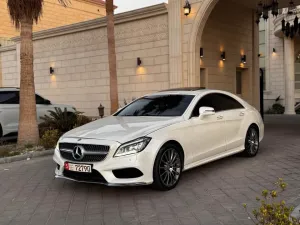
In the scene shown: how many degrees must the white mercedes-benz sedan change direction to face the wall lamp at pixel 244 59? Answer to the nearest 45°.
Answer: approximately 135° to its right

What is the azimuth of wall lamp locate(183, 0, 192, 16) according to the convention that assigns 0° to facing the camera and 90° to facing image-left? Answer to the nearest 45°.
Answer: approximately 45°

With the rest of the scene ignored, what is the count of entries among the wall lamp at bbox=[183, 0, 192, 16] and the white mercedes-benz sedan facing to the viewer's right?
0

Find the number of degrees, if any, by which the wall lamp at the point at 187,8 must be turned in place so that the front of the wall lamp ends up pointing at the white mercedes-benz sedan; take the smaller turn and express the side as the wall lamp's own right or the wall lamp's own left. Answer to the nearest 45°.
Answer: approximately 45° to the wall lamp's own left

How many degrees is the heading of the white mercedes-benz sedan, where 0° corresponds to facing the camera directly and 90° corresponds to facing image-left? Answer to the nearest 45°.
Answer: approximately 45°

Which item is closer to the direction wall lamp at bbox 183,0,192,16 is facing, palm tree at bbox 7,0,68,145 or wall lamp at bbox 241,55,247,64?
the palm tree
